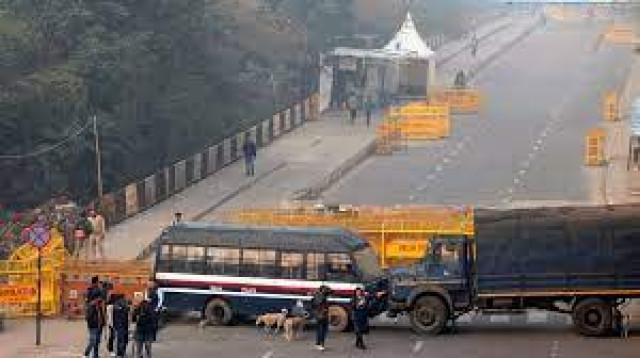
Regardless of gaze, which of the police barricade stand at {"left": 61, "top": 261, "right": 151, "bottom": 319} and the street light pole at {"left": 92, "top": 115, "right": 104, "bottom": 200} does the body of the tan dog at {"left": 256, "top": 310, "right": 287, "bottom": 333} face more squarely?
the police barricade stand

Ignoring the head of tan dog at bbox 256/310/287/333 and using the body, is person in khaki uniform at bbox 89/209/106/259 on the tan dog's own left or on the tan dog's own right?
on the tan dog's own right

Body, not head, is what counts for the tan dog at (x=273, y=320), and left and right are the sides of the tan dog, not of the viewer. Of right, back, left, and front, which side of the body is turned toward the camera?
left

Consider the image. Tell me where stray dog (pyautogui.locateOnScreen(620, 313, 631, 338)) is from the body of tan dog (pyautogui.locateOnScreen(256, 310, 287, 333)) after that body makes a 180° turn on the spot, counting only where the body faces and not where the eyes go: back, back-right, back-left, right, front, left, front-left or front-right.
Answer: front
